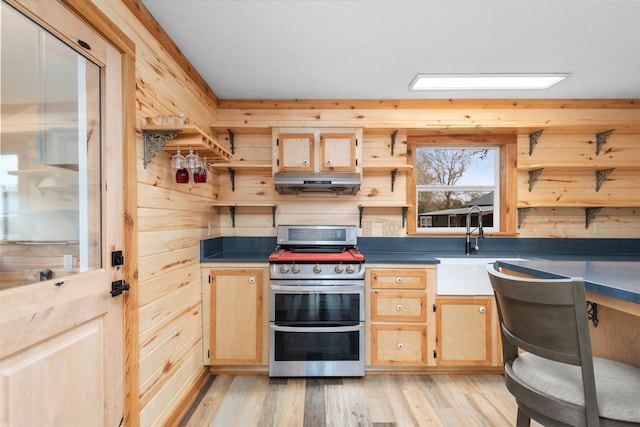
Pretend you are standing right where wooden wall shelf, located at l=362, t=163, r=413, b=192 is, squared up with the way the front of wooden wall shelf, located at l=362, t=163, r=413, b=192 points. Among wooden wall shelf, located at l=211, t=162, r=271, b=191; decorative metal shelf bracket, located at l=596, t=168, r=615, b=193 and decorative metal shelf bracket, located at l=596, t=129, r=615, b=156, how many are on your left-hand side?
2

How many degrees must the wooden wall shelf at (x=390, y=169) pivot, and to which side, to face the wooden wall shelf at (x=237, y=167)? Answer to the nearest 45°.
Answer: approximately 90° to its right

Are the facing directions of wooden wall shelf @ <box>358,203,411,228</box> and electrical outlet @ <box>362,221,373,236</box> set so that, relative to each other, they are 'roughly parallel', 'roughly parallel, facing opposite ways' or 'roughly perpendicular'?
roughly parallel

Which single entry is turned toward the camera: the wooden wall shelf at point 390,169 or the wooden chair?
the wooden wall shelf

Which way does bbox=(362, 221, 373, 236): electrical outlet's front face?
toward the camera

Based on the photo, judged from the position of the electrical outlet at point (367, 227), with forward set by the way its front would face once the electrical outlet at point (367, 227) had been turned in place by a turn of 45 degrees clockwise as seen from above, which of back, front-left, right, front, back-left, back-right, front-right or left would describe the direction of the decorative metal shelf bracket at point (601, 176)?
back-left

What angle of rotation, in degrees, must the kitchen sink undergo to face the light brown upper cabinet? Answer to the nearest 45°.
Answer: approximately 90° to its right

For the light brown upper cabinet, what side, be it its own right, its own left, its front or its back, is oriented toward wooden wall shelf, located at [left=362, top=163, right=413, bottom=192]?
left

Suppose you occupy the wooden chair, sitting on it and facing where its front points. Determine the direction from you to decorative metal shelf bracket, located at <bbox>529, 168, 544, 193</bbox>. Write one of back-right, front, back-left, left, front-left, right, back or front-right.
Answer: front-left

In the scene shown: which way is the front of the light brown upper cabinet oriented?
toward the camera

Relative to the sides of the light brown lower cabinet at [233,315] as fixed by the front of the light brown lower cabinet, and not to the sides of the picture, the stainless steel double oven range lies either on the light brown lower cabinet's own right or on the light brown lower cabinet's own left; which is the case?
on the light brown lower cabinet's own left

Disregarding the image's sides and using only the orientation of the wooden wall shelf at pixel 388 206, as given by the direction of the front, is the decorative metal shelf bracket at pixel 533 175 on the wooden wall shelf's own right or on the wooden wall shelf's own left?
on the wooden wall shelf's own left

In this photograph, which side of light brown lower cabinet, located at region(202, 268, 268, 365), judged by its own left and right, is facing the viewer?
front

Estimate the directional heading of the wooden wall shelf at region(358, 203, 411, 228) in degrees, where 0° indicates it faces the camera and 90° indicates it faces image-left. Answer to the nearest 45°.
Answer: approximately 0°

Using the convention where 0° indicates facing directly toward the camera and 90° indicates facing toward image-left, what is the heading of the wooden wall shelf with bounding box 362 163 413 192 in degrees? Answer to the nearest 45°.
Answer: approximately 0°

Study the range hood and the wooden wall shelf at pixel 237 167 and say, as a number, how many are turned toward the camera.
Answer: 2

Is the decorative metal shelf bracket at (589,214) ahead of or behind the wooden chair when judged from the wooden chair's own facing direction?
ahead
